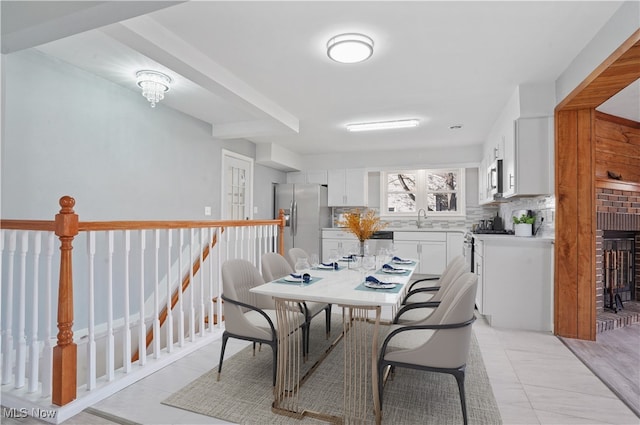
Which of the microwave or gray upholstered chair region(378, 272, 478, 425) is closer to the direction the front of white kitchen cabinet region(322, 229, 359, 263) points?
the gray upholstered chair

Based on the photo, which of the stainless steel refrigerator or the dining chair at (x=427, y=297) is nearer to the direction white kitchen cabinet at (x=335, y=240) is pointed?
the dining chair

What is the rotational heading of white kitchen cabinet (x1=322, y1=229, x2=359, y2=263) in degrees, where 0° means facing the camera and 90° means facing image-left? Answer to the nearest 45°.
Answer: approximately 0°

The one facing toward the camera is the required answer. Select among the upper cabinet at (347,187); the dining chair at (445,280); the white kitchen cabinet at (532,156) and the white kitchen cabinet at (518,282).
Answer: the upper cabinet

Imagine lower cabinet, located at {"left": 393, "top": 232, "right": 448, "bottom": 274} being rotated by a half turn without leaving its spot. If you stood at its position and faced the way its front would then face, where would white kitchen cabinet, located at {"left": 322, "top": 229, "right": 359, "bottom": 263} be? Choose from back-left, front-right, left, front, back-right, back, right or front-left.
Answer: left

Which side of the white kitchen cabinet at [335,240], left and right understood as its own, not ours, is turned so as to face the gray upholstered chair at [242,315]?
front

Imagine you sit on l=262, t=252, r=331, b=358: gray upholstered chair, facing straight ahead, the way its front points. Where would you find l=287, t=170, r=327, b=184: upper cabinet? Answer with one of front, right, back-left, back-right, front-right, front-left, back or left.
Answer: back-left

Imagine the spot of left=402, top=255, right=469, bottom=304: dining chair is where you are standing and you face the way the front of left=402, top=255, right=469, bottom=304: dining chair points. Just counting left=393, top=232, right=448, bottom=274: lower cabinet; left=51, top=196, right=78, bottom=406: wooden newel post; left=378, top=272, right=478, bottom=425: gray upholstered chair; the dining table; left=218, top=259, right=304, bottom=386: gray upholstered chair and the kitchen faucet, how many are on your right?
2

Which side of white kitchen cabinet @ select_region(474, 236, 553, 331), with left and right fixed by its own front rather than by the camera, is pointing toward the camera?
left

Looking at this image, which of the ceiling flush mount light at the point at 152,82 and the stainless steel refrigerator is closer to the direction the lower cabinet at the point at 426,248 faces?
the ceiling flush mount light

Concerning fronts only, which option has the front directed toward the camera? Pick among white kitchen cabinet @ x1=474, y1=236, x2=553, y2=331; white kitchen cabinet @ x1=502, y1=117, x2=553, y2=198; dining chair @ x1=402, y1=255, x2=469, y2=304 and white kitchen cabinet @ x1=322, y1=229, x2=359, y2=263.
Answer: white kitchen cabinet @ x1=322, y1=229, x2=359, y2=263

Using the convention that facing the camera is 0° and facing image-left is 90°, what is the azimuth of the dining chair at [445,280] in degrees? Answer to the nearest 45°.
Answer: approximately 90°

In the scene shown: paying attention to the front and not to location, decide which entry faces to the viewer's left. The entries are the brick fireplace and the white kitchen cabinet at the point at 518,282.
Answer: the white kitchen cabinet

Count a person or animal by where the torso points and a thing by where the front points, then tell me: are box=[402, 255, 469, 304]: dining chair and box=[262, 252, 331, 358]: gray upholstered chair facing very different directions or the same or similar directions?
very different directions

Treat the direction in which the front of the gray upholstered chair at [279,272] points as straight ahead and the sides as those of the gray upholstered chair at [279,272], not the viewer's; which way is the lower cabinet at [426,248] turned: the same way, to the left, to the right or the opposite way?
to the right
